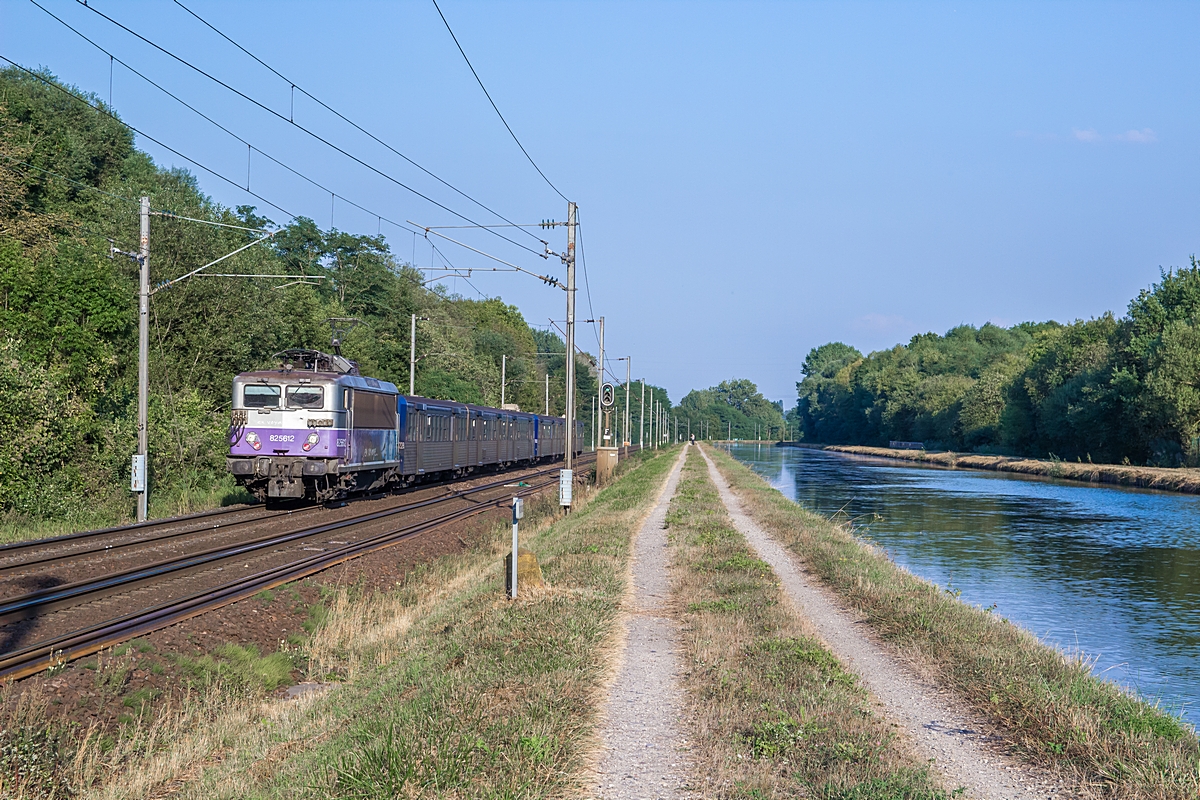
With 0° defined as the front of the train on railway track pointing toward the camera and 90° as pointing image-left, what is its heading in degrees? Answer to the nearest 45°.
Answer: approximately 45°

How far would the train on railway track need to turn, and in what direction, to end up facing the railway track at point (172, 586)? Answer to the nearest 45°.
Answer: approximately 45° to its left
